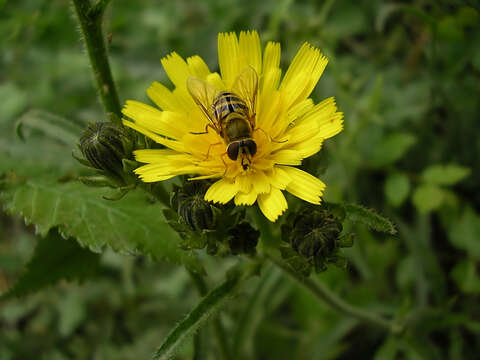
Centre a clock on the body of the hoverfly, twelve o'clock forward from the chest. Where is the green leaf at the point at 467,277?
The green leaf is roughly at 7 o'clock from the hoverfly.

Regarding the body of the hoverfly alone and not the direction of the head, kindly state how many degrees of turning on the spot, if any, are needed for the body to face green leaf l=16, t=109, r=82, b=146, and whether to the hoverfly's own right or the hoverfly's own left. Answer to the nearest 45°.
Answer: approximately 90° to the hoverfly's own right

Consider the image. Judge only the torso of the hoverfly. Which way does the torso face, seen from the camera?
toward the camera

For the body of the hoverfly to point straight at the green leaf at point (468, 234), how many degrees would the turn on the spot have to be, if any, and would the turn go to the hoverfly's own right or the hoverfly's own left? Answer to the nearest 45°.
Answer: approximately 135° to the hoverfly's own left

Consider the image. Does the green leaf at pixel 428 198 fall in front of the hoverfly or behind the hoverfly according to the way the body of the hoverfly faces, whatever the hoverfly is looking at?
behind
